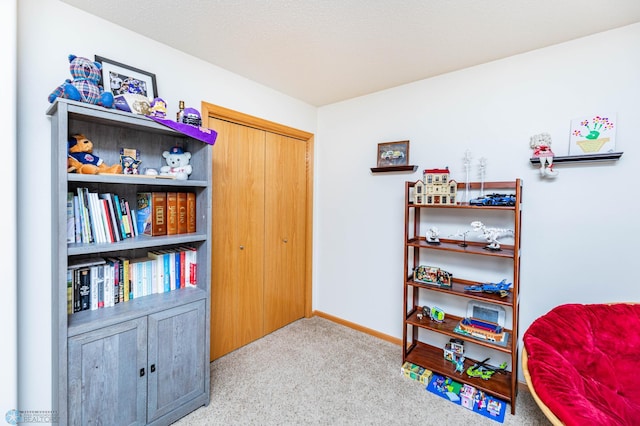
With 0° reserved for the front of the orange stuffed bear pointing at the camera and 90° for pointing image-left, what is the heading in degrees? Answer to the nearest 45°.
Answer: approximately 315°

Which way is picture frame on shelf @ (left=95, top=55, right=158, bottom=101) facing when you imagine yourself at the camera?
facing the viewer and to the right of the viewer

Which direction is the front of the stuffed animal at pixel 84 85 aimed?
toward the camera

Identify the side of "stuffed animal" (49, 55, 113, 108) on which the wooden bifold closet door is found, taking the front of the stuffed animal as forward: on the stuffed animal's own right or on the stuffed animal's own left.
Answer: on the stuffed animal's own left

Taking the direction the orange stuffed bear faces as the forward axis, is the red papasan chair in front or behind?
in front

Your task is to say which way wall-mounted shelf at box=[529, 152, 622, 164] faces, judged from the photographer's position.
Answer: facing the viewer

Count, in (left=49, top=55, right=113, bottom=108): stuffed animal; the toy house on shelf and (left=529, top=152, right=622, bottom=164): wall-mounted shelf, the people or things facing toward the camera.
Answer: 3
